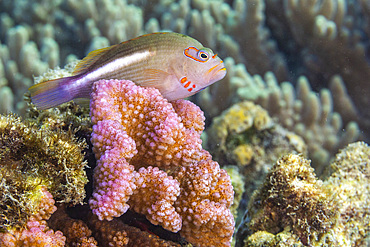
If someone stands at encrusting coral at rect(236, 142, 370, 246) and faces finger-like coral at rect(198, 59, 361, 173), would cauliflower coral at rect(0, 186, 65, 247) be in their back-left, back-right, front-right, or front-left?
back-left

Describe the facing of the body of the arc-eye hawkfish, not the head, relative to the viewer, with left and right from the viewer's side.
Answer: facing to the right of the viewer

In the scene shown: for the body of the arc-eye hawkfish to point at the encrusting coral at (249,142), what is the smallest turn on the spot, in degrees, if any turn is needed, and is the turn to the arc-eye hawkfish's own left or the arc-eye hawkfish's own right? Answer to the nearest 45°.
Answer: approximately 45° to the arc-eye hawkfish's own left
